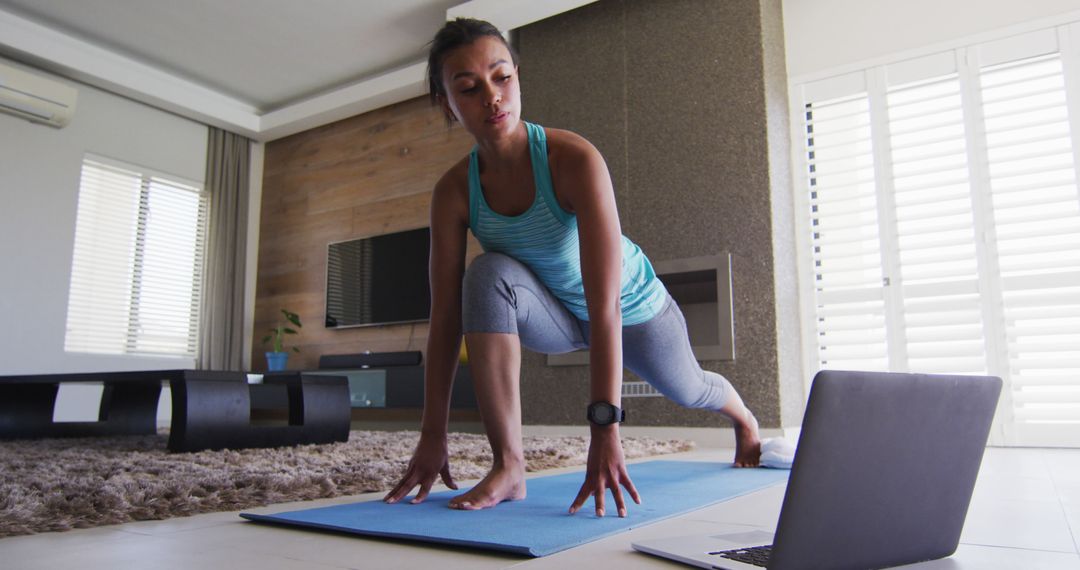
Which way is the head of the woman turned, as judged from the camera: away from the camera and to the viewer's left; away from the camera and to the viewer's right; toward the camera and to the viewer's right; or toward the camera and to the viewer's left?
toward the camera and to the viewer's right

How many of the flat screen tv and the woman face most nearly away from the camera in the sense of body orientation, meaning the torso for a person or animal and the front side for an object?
0

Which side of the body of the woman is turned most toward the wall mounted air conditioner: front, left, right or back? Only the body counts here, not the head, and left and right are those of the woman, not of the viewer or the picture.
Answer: right

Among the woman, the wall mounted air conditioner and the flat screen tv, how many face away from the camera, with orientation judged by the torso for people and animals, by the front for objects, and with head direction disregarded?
0

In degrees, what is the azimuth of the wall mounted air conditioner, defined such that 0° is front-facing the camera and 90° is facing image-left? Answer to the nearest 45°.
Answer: approximately 315°

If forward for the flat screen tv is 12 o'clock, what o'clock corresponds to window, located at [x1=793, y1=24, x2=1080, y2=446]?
The window is roughly at 9 o'clock from the flat screen tv.

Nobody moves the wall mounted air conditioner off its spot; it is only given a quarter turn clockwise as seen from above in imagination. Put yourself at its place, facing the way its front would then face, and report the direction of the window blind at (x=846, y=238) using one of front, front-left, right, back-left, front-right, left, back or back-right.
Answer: left

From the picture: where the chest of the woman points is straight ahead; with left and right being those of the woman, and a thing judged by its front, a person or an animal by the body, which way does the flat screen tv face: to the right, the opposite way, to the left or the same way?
the same way

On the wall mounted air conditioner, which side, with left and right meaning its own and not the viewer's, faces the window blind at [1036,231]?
front

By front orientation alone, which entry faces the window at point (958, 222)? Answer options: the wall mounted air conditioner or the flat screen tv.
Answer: the wall mounted air conditioner

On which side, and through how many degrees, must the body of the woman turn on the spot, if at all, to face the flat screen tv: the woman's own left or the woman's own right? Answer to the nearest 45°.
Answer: approximately 135° to the woman's own right

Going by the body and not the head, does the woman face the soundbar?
no

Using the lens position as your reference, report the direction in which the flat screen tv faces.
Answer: facing the viewer and to the left of the viewer

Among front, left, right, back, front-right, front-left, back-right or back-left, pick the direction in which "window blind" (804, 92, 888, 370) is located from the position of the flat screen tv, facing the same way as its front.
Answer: left

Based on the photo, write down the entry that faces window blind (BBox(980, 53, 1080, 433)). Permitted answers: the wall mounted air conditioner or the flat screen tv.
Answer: the wall mounted air conditioner

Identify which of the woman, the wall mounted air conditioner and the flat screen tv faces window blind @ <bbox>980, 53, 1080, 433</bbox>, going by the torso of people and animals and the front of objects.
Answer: the wall mounted air conditioner

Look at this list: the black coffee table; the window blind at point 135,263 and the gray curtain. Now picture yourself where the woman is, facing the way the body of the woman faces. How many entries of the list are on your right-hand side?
3

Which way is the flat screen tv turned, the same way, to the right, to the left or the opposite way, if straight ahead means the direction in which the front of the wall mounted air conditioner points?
to the right

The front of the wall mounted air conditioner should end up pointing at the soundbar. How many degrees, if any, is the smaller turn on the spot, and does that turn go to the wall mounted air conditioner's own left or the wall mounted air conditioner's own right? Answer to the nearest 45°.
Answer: approximately 45° to the wall mounted air conditioner's own left

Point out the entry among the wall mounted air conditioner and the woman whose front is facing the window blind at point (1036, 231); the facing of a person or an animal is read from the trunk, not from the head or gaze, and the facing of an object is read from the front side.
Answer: the wall mounted air conditioner
